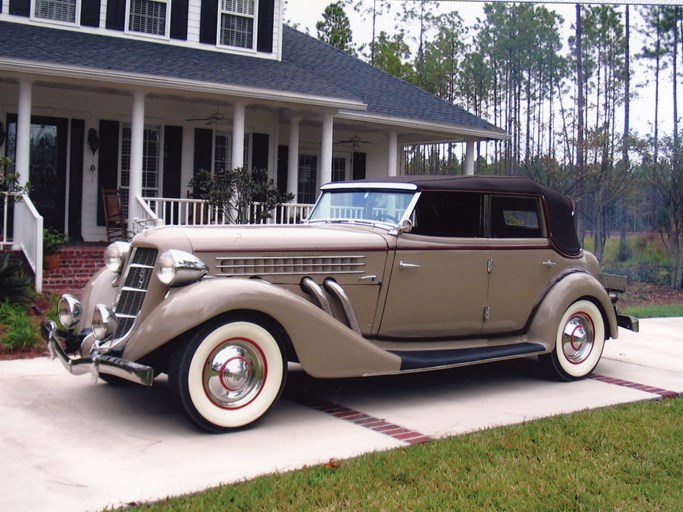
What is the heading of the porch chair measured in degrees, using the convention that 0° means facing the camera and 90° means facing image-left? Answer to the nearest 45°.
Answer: approximately 315°

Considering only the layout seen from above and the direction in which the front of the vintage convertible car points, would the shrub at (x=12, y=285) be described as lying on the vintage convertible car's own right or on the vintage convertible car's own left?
on the vintage convertible car's own right

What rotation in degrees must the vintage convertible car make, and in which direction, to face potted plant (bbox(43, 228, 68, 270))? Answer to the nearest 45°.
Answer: approximately 90° to its right

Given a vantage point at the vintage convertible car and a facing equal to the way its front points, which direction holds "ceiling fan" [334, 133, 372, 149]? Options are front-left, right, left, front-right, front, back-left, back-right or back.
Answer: back-right

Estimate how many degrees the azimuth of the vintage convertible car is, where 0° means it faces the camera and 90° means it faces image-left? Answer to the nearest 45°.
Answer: approximately 45°

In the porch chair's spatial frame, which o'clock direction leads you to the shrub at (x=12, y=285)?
The shrub is roughly at 2 o'clock from the porch chair.

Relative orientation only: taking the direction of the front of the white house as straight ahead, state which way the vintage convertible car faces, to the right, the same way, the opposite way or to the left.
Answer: to the right

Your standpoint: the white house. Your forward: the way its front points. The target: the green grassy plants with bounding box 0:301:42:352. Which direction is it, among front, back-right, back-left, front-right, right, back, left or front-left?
front-right

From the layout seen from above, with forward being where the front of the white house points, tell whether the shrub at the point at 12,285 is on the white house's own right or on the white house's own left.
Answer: on the white house's own right
